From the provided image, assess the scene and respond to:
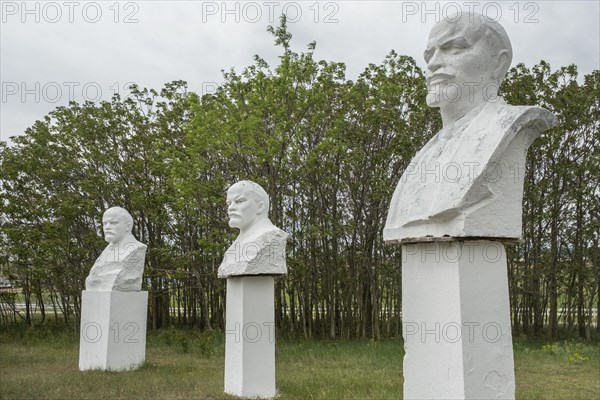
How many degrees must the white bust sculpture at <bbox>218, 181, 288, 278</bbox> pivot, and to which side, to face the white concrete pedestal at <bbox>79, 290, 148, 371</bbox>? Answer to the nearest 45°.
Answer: approximately 90° to its right

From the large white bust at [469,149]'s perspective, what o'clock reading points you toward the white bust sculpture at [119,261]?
The white bust sculpture is roughly at 3 o'clock from the large white bust.

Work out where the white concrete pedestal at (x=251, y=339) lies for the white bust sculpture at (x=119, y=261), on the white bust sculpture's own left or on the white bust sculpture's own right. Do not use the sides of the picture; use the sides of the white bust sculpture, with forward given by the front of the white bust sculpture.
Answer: on the white bust sculpture's own left

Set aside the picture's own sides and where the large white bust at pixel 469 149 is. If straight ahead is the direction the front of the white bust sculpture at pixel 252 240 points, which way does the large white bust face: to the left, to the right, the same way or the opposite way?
the same way

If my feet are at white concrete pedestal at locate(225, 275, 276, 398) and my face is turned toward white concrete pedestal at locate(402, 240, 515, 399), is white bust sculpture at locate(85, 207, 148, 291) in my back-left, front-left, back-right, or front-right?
back-right

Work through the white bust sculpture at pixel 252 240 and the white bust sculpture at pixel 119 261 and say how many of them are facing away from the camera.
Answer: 0

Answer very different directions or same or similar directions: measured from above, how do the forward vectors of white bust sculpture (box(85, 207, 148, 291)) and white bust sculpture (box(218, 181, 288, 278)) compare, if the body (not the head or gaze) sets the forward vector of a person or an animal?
same or similar directions

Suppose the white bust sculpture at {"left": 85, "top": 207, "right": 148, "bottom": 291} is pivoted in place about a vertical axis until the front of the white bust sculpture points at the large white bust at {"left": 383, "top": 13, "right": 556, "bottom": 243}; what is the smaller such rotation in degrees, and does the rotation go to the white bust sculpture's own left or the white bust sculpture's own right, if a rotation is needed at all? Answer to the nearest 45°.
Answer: approximately 45° to the white bust sculpture's own left

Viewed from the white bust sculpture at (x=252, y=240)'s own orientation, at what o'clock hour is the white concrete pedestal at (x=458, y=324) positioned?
The white concrete pedestal is roughly at 10 o'clock from the white bust sculpture.

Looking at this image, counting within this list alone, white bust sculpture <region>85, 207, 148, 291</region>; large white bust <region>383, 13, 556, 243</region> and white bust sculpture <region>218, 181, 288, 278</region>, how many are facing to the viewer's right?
0

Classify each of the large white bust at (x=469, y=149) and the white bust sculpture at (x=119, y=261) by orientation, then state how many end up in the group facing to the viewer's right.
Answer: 0

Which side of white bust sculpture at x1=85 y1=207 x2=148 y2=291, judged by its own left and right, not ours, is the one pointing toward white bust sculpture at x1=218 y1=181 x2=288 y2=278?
left

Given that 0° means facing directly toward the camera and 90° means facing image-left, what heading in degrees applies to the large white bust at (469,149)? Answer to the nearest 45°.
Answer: approximately 45°

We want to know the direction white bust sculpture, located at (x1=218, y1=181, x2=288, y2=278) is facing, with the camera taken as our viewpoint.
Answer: facing the viewer and to the left of the viewer
